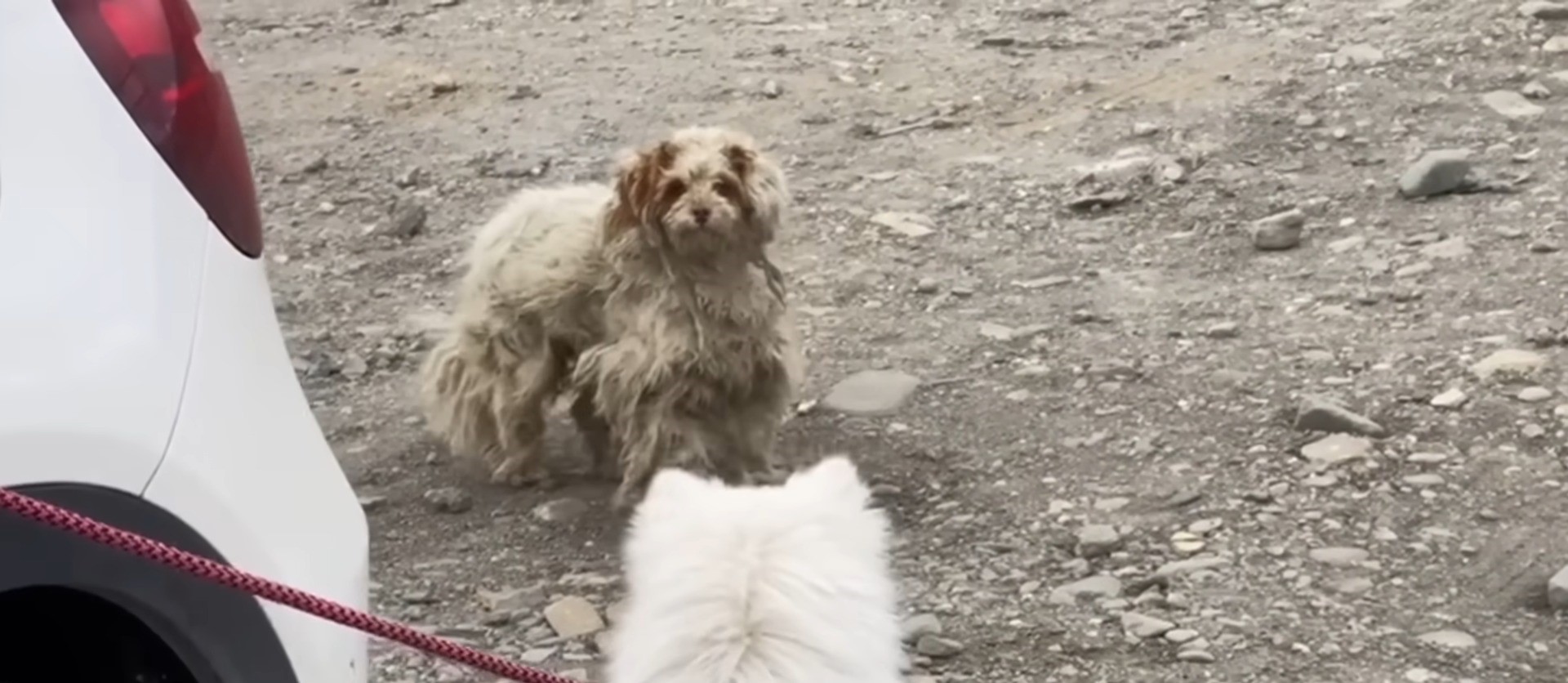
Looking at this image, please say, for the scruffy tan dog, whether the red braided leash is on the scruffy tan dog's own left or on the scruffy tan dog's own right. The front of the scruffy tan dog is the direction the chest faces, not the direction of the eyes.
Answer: on the scruffy tan dog's own right

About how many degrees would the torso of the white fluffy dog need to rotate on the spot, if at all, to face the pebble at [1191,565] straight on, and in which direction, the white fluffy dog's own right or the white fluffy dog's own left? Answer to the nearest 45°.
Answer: approximately 45° to the white fluffy dog's own right

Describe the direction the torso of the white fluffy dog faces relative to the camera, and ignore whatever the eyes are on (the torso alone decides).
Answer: away from the camera

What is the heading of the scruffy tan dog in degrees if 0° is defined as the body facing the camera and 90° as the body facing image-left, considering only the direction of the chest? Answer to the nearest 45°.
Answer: approximately 315°

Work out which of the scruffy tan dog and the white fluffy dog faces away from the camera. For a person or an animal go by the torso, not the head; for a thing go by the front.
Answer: the white fluffy dog

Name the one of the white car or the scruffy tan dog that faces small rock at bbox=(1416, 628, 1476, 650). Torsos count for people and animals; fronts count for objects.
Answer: the scruffy tan dog

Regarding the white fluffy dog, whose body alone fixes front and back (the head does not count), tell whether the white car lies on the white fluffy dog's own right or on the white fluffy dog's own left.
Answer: on the white fluffy dog's own left

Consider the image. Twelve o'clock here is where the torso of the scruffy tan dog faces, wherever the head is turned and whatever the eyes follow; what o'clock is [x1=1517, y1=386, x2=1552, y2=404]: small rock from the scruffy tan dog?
The small rock is roughly at 11 o'clock from the scruffy tan dog.
